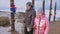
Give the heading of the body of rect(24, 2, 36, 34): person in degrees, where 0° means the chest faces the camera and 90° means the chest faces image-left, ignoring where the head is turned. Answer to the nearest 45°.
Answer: approximately 45°
